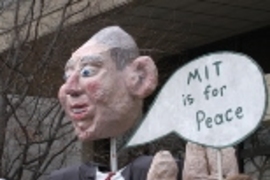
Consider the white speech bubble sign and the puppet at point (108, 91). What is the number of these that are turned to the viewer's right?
0

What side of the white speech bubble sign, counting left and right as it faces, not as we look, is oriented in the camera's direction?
front

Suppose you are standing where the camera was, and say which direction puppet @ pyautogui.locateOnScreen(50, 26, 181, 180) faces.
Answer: facing the viewer and to the left of the viewer

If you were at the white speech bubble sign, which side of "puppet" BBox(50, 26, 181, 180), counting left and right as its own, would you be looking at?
left
